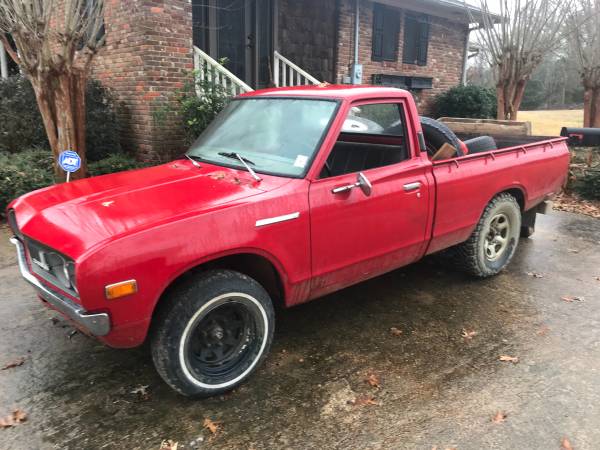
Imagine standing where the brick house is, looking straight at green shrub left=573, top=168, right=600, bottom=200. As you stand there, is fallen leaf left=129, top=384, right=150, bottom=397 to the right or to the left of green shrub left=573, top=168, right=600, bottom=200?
right

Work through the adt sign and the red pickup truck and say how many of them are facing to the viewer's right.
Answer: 0

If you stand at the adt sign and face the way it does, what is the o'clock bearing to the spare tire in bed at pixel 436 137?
The spare tire in bed is roughly at 10 o'clock from the adt sign.

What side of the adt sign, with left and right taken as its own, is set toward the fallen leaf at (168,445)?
front

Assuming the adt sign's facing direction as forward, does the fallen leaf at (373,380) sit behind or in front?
in front

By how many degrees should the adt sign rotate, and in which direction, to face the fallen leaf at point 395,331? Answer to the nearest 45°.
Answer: approximately 45° to its left
